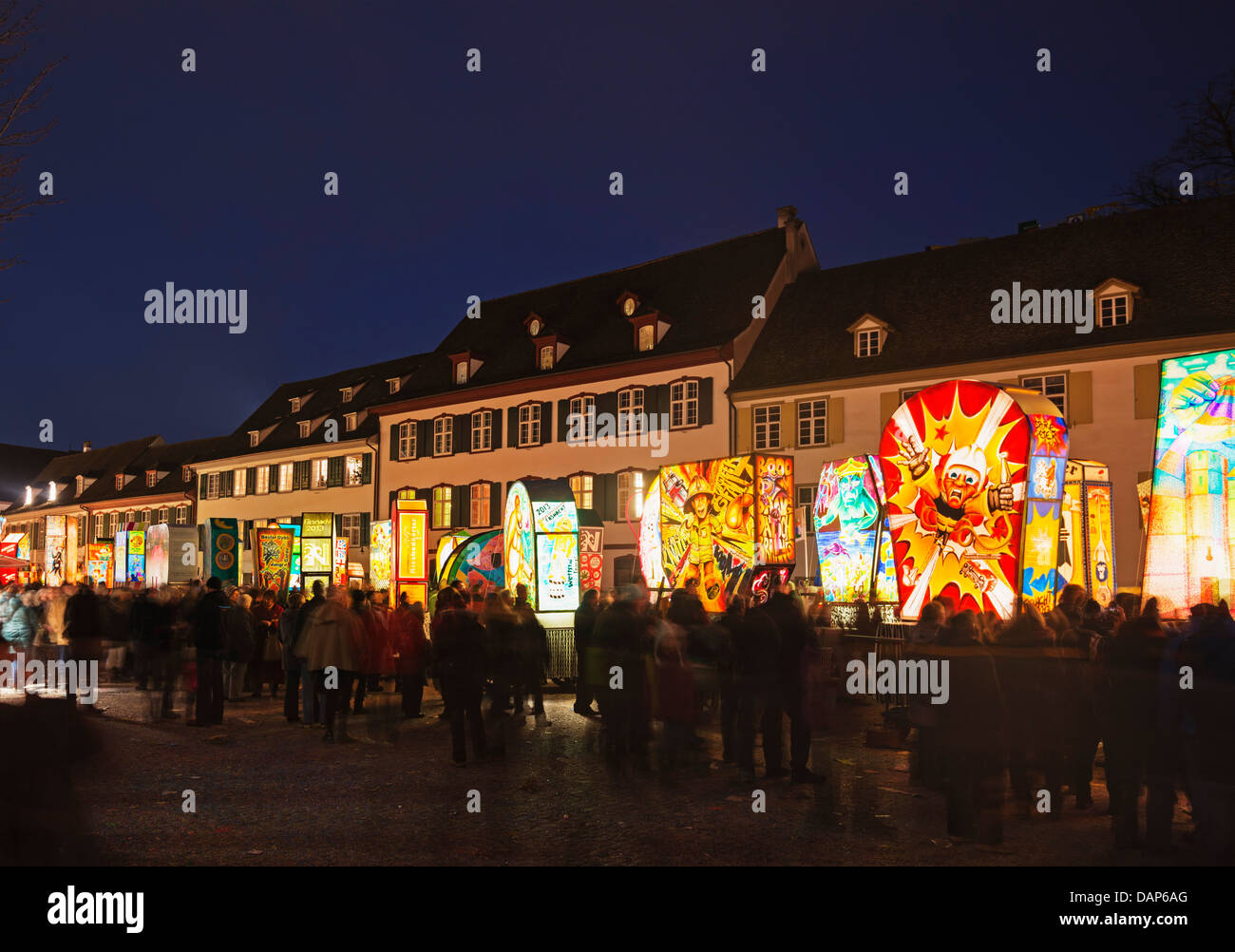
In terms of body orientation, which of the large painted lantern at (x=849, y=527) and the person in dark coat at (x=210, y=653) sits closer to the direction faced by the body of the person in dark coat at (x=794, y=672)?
the large painted lantern

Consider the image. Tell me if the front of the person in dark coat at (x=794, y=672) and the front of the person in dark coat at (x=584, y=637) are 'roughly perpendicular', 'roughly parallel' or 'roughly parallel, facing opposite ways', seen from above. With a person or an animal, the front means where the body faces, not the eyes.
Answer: roughly parallel
